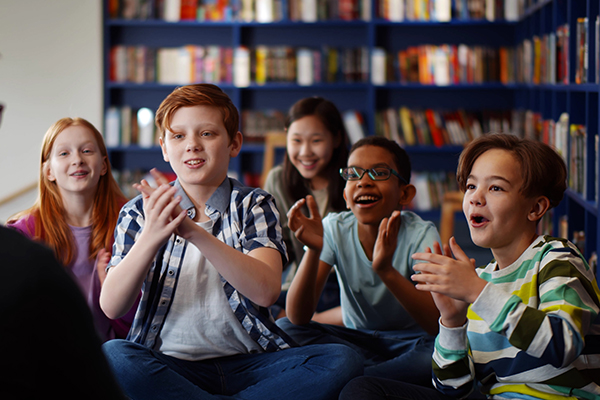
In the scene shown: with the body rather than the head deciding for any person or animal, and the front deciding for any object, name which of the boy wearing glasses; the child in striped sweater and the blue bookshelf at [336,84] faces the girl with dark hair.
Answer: the blue bookshelf

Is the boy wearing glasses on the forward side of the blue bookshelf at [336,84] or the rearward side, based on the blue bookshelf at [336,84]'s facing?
on the forward side

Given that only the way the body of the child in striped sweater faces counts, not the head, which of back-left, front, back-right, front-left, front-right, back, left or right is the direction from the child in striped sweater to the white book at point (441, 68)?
back-right

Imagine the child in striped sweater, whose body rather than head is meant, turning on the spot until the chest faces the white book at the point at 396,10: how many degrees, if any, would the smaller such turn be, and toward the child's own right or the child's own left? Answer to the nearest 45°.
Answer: approximately 135° to the child's own right

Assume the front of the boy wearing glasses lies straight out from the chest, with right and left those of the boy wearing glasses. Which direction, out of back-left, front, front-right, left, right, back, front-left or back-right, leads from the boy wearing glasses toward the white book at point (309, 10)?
back-right

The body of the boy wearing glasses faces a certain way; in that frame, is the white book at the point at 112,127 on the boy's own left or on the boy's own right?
on the boy's own right

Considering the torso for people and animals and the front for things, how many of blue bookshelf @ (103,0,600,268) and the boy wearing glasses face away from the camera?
0

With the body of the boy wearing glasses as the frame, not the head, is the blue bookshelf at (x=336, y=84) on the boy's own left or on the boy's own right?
on the boy's own right

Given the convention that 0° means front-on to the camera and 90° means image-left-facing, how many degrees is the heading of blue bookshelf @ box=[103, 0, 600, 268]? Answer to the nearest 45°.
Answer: approximately 0°

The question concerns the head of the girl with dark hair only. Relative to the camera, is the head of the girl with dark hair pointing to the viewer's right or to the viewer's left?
to the viewer's left

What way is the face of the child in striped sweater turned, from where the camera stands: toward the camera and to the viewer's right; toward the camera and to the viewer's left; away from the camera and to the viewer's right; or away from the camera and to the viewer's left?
toward the camera and to the viewer's left
